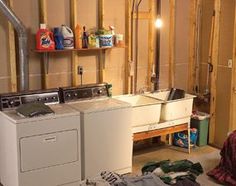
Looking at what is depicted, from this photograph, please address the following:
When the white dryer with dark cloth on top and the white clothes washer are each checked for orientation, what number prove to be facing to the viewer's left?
0

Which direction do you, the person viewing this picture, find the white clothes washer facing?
facing the viewer and to the right of the viewer

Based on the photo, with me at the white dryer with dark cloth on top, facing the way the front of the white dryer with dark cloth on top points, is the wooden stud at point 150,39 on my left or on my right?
on my left

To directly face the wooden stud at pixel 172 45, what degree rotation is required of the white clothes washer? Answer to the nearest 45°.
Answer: approximately 90° to its left

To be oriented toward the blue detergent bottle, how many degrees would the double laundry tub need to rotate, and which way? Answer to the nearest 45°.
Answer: approximately 90° to its right

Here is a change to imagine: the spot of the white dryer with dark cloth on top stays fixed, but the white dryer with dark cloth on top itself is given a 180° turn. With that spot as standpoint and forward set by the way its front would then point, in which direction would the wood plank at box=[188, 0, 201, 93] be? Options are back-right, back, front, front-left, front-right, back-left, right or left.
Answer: right

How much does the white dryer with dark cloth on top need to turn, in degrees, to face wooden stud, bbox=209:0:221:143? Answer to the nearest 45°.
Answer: approximately 90° to its left
